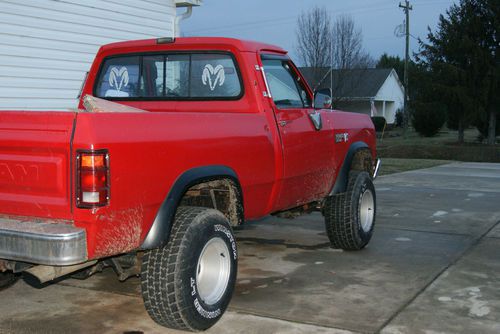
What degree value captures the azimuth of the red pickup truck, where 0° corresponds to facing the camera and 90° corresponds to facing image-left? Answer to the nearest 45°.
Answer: approximately 225°
